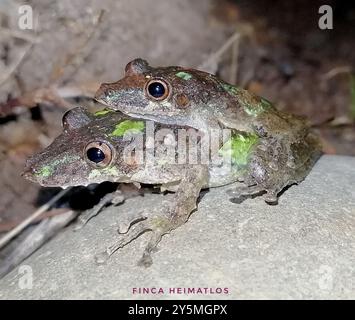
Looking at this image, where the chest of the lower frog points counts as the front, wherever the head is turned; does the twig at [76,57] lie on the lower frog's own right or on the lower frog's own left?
on the lower frog's own right

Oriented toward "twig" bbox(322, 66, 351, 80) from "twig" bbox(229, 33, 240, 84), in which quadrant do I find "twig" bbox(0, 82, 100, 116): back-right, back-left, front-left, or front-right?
back-right

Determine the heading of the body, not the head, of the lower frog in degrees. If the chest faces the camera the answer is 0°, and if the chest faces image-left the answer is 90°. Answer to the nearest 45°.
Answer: approximately 90°

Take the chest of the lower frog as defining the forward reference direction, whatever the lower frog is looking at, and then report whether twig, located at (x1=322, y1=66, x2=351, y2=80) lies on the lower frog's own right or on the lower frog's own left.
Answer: on the lower frog's own right

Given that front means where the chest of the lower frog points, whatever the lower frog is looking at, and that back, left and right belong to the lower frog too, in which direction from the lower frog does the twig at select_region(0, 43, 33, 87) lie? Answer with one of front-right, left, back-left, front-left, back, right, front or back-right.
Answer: front-right
